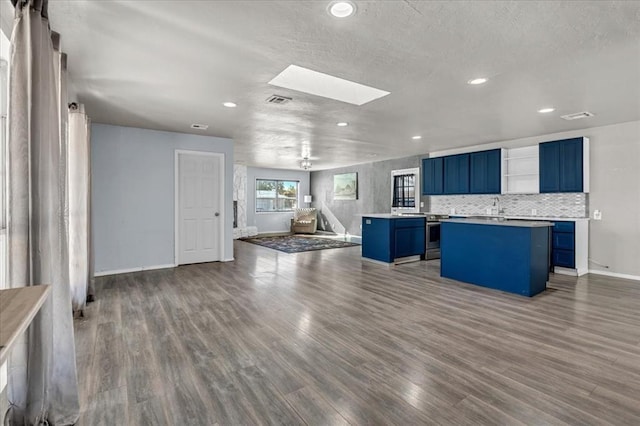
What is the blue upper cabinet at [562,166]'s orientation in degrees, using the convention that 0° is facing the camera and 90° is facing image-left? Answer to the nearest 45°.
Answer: approximately 45°

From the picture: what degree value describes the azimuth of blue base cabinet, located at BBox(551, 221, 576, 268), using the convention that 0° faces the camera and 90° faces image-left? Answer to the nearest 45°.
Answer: approximately 45°

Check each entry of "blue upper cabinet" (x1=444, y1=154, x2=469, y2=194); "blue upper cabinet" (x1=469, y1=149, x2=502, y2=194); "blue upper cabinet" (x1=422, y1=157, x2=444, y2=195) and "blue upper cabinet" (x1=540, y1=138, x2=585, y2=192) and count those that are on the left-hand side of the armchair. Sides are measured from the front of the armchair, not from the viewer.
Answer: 4

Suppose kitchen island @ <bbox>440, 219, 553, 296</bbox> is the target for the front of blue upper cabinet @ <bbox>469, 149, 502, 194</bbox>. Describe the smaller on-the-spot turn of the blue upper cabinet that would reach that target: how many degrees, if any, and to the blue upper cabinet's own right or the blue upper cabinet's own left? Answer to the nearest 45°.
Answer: approximately 45° to the blue upper cabinet's own left

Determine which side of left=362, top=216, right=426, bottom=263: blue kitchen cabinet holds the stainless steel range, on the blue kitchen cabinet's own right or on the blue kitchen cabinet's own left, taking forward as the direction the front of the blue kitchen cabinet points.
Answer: on the blue kitchen cabinet's own left
